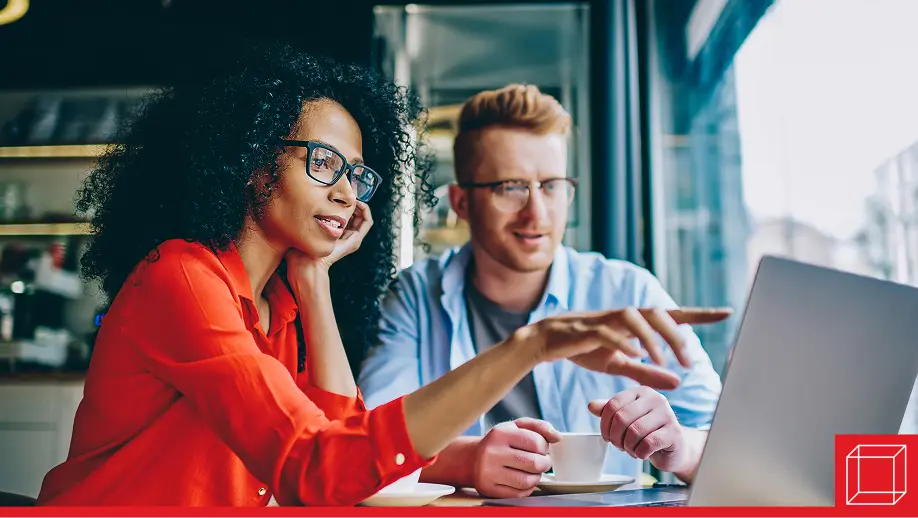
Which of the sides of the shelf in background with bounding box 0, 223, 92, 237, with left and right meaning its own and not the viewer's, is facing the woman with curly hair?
front

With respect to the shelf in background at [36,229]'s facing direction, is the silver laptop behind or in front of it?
in front

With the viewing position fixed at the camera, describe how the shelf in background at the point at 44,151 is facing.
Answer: facing the viewer

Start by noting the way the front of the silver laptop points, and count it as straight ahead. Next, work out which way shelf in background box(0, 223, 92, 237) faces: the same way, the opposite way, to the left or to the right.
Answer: the opposite way

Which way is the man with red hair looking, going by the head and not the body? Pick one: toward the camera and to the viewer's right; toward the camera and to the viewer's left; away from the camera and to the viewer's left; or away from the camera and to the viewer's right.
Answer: toward the camera and to the viewer's right

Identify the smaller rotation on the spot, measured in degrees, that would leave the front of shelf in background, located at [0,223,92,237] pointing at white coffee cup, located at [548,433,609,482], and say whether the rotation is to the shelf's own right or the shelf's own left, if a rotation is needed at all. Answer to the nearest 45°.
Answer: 0° — it already faces it

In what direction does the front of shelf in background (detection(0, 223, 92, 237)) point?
toward the camera

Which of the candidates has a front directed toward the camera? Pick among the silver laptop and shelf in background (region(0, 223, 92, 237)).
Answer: the shelf in background

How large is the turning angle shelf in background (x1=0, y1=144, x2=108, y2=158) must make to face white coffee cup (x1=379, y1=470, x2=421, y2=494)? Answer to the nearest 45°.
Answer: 0° — it already faces it

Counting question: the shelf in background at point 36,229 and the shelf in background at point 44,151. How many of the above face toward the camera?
2

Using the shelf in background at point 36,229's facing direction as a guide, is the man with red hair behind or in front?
in front

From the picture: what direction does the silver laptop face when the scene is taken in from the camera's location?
facing away from the viewer and to the left of the viewer
